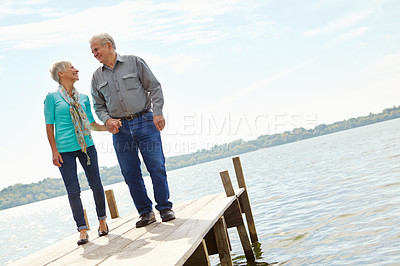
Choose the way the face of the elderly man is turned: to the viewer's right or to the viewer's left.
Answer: to the viewer's left

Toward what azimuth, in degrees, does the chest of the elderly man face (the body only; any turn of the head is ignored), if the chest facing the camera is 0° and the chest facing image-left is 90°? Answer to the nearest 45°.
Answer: approximately 0°

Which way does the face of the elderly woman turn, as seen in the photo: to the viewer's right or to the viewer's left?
to the viewer's right

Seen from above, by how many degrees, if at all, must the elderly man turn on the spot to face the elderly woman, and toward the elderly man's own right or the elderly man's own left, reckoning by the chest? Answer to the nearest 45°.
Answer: approximately 90° to the elderly man's own right
